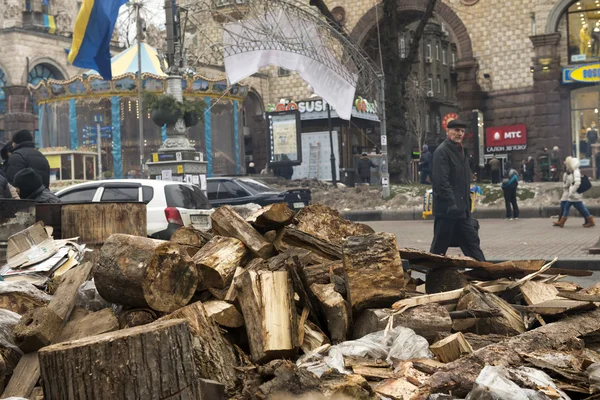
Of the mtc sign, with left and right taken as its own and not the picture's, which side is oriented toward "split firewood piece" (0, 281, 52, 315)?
front

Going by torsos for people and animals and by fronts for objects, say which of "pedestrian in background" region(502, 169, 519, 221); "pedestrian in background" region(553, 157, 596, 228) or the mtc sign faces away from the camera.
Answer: "pedestrian in background" region(502, 169, 519, 221)

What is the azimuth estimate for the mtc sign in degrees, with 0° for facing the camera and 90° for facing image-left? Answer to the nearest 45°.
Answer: approximately 0°

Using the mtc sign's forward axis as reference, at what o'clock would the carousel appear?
The carousel is roughly at 2 o'clock from the mtc sign.

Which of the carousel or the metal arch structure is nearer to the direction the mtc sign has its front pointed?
the metal arch structure

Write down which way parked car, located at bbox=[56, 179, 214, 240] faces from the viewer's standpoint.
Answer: facing away from the viewer and to the left of the viewer
